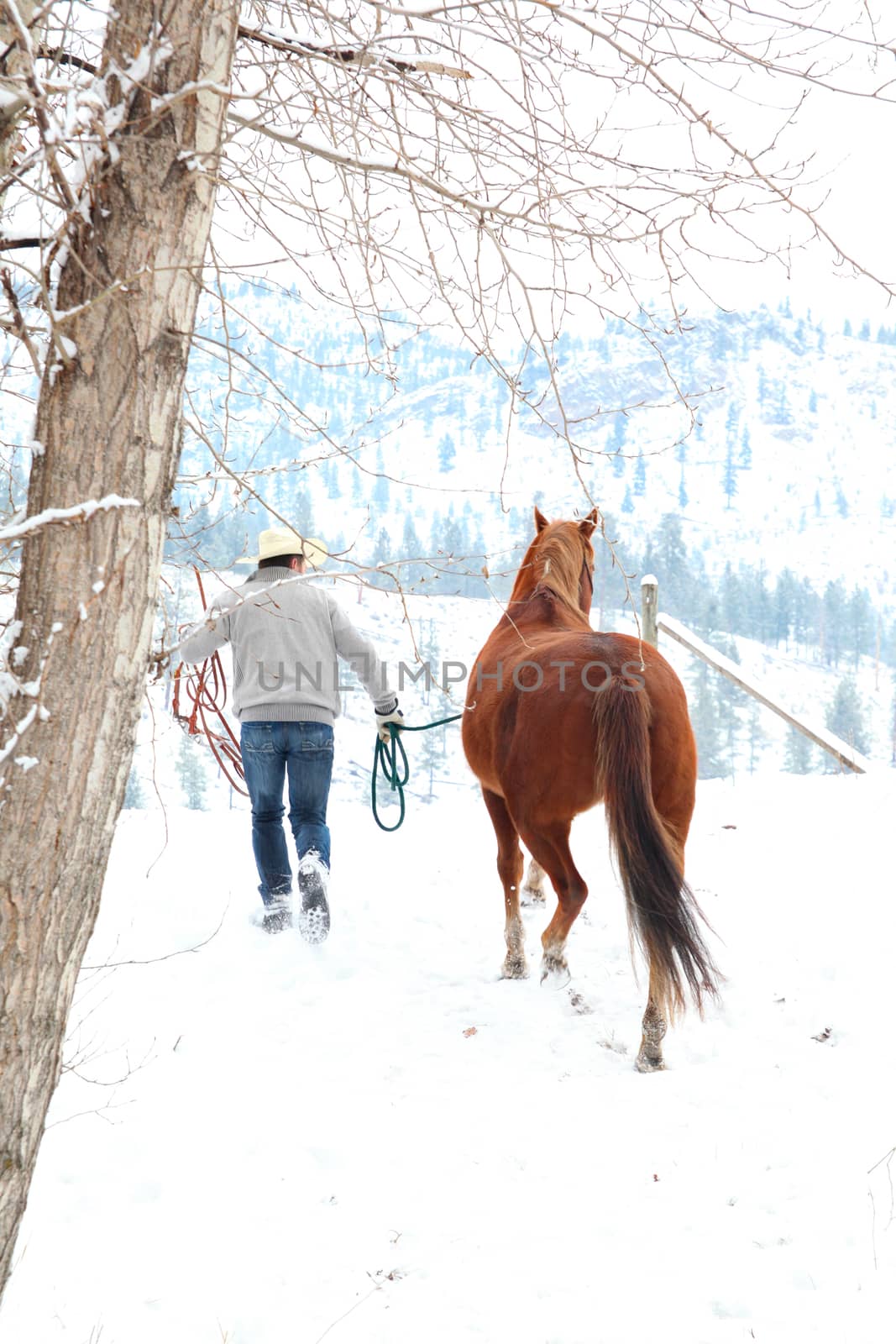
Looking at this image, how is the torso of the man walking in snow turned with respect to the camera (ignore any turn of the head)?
away from the camera

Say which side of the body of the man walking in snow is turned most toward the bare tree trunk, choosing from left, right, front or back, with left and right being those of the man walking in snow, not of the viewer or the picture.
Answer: back

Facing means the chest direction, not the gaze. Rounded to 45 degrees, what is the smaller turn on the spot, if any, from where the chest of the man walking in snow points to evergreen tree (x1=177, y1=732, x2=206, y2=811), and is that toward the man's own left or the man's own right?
0° — they already face it

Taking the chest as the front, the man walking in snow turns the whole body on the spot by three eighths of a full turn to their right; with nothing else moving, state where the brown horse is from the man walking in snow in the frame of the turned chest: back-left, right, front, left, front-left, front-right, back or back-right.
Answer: front
